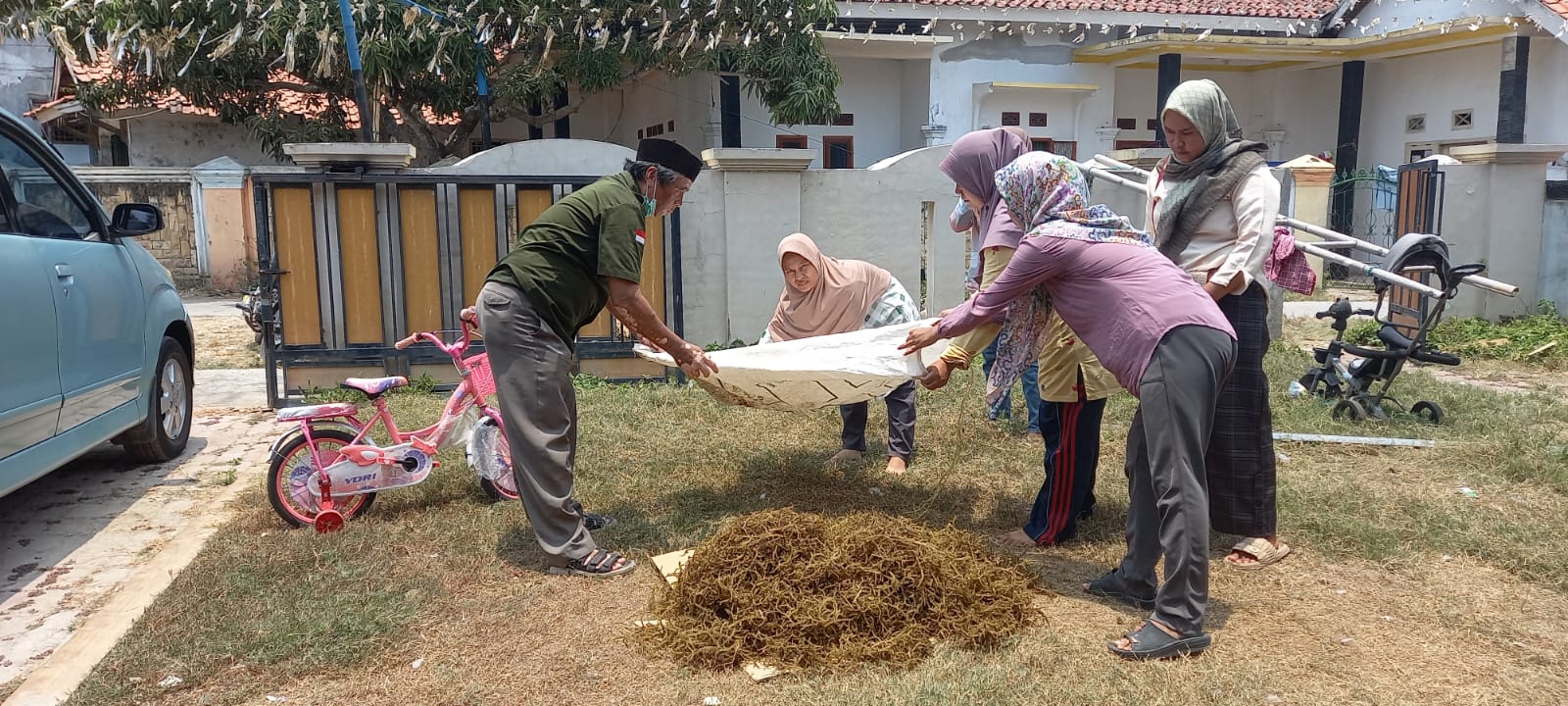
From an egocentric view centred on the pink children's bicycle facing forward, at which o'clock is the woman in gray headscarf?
The woman in gray headscarf is roughly at 1 o'clock from the pink children's bicycle.

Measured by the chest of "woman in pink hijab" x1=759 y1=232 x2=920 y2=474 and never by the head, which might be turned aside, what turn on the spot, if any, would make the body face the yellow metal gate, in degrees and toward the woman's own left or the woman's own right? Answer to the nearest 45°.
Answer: approximately 90° to the woman's own right

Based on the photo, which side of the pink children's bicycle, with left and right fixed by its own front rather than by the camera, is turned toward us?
right

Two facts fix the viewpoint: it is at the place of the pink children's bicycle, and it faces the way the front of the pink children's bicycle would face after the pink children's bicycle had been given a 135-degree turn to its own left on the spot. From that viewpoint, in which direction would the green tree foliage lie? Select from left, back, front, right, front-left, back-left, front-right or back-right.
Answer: front-right

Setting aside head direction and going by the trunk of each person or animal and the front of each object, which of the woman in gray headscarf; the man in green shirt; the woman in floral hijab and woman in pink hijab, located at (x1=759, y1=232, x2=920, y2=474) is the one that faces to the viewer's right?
the man in green shirt

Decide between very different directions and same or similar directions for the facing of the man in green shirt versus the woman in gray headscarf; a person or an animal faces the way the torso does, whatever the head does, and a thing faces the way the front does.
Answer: very different directions

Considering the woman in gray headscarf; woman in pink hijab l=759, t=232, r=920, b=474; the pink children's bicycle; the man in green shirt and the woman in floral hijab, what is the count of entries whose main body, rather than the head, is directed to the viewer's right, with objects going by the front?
2

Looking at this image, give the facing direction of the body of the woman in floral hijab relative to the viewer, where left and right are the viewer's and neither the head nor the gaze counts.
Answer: facing to the left of the viewer

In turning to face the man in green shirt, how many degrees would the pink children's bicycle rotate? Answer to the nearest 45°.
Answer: approximately 45° to its right

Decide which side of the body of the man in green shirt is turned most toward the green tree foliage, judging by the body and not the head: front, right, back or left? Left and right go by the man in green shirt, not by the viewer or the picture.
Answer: left

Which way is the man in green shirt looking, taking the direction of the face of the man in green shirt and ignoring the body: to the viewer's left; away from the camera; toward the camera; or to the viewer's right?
to the viewer's right

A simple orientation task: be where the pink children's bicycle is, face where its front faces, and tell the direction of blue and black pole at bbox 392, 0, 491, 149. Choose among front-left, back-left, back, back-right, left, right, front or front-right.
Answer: left

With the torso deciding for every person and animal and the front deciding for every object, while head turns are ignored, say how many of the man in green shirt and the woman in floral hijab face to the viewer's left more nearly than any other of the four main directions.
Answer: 1

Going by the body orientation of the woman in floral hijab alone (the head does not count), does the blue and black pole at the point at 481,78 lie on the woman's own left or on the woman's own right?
on the woman's own right

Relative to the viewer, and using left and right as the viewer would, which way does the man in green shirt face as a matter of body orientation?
facing to the right of the viewer

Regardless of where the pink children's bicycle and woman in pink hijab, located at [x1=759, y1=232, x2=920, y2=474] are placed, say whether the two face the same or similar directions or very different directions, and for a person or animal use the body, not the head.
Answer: very different directions

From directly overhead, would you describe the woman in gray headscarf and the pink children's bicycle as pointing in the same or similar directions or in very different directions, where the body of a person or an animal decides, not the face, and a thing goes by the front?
very different directions
